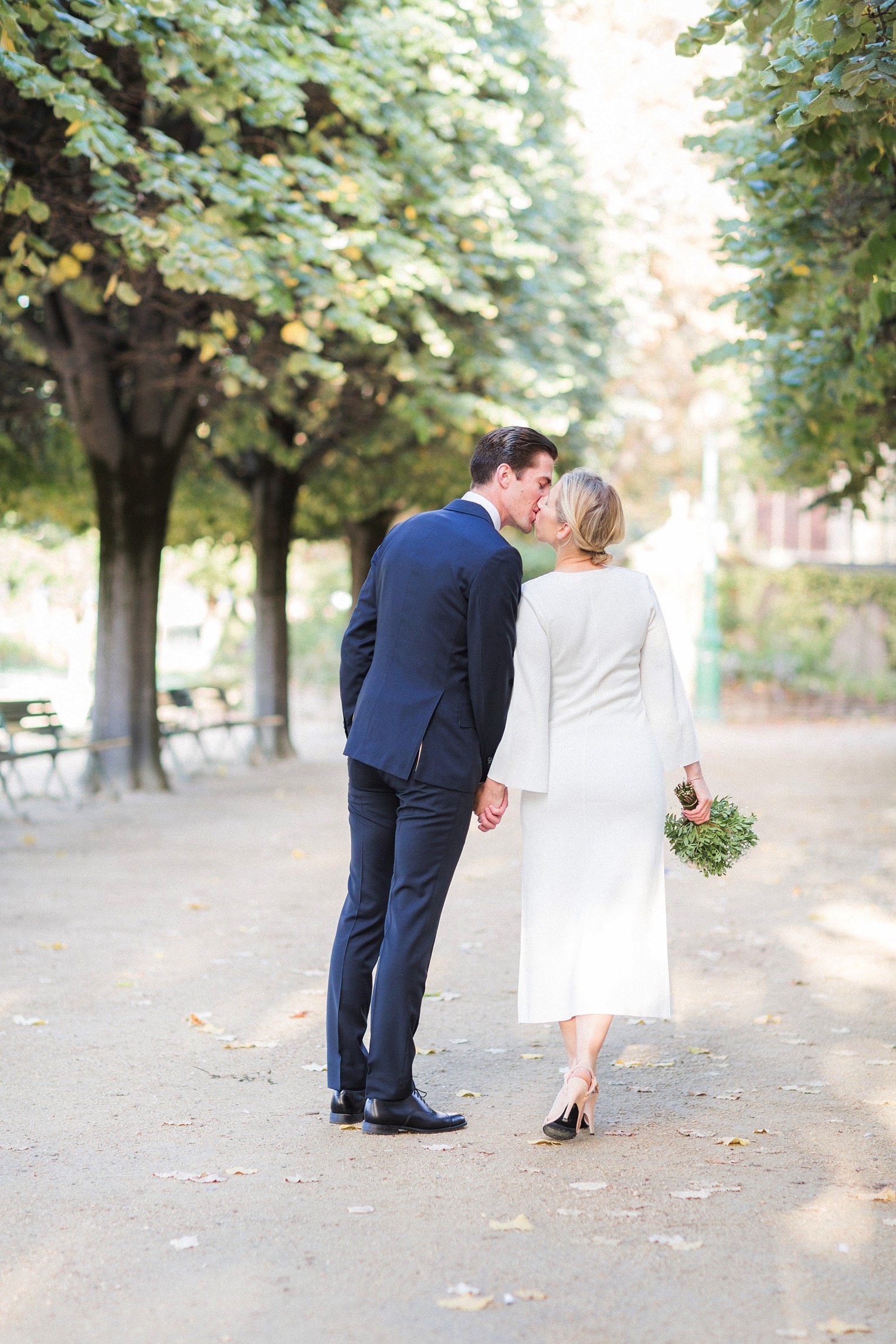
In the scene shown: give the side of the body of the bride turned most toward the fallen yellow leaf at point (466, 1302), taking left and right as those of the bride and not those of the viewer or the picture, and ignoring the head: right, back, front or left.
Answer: back

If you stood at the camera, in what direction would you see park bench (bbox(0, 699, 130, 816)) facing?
facing the viewer and to the right of the viewer

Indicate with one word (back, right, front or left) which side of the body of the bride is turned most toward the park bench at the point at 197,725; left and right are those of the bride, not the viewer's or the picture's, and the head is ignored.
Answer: front

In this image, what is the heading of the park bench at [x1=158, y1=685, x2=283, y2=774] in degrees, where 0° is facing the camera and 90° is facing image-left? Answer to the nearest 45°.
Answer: approximately 315°

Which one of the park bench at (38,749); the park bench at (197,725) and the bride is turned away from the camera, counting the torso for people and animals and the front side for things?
the bride

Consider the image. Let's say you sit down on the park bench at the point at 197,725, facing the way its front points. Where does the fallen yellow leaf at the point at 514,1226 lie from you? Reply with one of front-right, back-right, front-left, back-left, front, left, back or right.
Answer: front-right

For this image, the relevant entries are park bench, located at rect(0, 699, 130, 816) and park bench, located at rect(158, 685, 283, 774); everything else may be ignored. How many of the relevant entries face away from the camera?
0

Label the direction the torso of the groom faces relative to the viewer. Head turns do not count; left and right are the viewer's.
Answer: facing away from the viewer and to the right of the viewer

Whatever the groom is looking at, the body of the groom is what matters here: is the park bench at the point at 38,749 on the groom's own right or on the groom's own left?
on the groom's own left

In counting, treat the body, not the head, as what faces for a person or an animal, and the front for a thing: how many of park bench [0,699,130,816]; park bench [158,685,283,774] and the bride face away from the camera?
1

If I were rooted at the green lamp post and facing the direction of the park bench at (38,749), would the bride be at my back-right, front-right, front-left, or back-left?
front-left

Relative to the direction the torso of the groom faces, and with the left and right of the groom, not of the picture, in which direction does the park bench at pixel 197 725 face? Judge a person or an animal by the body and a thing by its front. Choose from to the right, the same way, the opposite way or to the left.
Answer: to the right

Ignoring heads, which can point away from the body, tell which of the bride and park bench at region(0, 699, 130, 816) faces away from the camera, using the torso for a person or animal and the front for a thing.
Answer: the bride

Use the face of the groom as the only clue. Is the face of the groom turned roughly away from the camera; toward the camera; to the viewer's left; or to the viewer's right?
to the viewer's right

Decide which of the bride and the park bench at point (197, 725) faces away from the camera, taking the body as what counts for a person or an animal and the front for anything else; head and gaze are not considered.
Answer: the bride

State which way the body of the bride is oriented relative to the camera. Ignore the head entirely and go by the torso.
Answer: away from the camera

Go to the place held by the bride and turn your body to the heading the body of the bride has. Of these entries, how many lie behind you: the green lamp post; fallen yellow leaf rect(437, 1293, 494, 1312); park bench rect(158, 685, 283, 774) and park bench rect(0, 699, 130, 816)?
1
